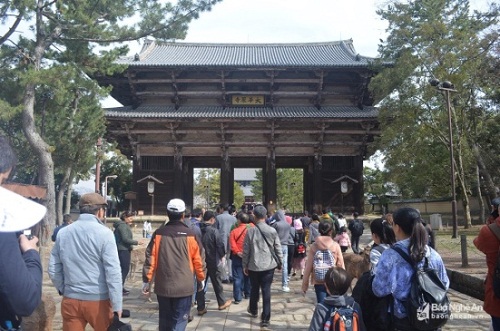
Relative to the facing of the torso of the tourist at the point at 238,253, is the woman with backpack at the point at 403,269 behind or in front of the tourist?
behind

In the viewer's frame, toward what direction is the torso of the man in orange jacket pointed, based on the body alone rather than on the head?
away from the camera

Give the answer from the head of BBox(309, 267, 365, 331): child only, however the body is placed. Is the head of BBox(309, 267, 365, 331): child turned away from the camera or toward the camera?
away from the camera

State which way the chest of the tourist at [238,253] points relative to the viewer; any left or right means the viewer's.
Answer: facing away from the viewer and to the left of the viewer

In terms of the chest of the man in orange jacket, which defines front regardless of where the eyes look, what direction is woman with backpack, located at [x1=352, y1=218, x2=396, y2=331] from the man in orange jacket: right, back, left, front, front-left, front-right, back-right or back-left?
back-right

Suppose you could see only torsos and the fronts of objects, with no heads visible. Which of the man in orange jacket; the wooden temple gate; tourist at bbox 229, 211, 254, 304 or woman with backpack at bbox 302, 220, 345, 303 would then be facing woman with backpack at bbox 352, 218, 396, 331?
the wooden temple gate

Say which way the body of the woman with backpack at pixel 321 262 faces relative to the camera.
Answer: away from the camera

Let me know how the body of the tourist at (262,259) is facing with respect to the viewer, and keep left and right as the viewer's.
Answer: facing away from the viewer

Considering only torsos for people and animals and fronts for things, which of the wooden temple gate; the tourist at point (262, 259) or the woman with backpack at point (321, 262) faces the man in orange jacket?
the wooden temple gate
